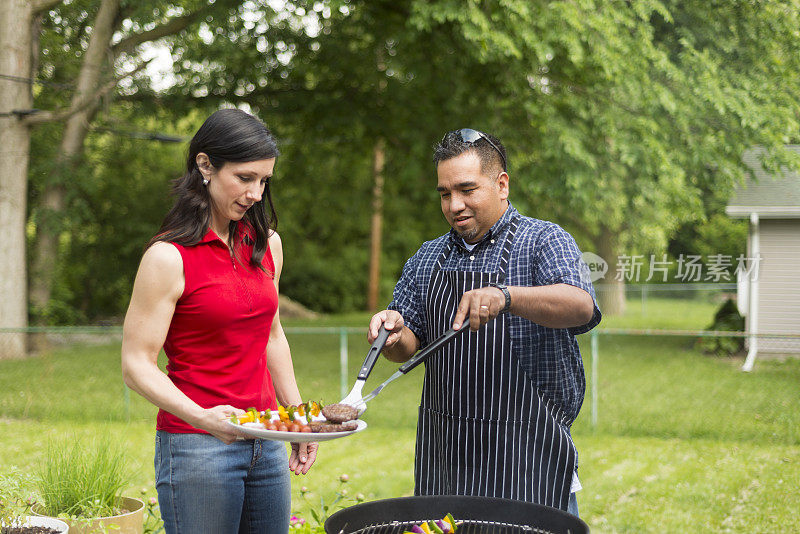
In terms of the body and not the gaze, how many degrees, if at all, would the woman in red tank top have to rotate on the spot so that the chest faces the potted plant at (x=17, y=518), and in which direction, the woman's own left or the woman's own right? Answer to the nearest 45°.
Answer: approximately 180°

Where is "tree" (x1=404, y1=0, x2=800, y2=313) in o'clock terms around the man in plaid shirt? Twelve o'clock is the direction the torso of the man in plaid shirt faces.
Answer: The tree is roughly at 5 o'clock from the man in plaid shirt.

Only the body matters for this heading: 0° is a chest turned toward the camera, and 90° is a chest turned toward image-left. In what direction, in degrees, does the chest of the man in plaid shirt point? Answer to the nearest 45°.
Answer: approximately 45°

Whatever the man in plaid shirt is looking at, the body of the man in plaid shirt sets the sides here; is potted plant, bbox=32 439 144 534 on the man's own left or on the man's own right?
on the man's own right

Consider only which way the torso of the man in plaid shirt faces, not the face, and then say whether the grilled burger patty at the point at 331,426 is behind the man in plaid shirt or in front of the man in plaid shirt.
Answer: in front

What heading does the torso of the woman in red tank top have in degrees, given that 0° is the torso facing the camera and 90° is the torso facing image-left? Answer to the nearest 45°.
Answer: approximately 315°

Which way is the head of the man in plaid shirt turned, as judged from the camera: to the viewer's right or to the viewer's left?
to the viewer's left

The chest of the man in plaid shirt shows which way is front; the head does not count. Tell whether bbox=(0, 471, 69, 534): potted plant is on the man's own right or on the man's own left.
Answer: on the man's own right
